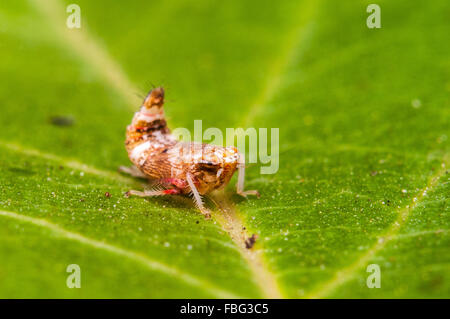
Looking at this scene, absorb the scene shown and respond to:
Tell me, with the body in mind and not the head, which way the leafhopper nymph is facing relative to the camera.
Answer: to the viewer's right

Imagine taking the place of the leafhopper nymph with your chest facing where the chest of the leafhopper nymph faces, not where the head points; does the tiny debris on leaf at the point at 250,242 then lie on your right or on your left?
on your right
